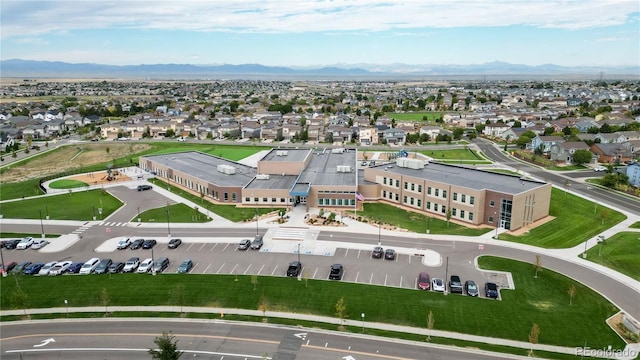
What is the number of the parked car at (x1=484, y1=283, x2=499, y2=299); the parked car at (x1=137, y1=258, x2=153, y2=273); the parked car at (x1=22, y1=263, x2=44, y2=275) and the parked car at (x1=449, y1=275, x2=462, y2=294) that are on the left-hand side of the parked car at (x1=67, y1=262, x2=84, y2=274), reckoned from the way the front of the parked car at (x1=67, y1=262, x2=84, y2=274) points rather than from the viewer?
3

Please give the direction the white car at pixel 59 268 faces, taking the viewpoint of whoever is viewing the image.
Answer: facing the viewer and to the left of the viewer

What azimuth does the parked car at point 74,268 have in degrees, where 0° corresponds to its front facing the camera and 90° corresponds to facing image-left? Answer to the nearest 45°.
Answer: approximately 45°

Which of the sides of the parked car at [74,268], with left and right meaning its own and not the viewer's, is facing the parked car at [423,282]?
left

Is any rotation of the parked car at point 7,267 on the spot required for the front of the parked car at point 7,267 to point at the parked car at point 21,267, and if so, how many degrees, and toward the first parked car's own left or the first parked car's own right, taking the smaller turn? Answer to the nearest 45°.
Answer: approximately 90° to the first parked car's own left

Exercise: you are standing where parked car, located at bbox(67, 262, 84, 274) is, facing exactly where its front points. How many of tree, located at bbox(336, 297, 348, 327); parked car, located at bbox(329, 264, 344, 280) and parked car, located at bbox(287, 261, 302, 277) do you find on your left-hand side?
3

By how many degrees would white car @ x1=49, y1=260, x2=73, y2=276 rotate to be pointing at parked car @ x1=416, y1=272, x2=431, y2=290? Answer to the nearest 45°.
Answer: approximately 90° to its left

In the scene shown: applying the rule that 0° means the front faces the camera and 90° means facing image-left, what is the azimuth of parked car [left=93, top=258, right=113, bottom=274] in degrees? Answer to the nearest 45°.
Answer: approximately 45°

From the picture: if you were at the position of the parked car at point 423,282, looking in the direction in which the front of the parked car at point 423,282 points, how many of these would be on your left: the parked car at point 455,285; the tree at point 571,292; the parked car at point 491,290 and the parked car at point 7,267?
3

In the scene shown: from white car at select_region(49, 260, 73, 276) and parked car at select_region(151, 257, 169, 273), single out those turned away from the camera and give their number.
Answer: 0

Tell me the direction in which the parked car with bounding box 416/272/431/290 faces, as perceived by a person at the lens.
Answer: facing the viewer

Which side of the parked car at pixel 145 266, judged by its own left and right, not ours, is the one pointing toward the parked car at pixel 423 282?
left

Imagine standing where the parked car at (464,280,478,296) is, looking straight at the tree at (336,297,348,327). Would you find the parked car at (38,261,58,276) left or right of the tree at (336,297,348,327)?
right

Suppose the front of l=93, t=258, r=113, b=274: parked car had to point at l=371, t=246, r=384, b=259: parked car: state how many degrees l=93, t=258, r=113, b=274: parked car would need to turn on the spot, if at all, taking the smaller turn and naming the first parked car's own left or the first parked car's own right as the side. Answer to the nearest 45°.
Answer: approximately 135° to the first parked car's own left

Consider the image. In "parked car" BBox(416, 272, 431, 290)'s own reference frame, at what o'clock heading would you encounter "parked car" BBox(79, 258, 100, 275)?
"parked car" BBox(79, 258, 100, 275) is roughly at 3 o'clock from "parked car" BBox(416, 272, 431, 290).

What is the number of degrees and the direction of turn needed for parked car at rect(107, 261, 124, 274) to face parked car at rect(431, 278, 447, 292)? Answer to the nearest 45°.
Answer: approximately 90° to its left

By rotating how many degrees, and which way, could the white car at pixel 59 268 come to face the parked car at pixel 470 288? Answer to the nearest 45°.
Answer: approximately 90° to its left
